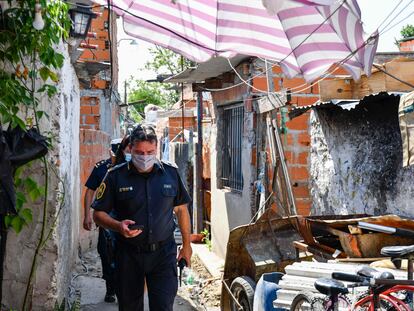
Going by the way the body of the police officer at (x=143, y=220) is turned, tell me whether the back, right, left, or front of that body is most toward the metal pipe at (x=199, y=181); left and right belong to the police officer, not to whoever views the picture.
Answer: back

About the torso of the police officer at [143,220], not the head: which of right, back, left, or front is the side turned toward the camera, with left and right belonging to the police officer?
front

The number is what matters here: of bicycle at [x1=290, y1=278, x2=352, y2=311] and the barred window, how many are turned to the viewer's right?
1

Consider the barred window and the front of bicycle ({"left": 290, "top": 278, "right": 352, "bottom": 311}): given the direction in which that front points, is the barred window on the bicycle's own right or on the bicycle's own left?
on the bicycle's own left

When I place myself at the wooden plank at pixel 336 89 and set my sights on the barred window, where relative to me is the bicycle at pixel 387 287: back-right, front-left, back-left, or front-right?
back-left

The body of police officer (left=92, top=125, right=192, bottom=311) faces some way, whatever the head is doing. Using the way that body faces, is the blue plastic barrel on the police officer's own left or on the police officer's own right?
on the police officer's own left

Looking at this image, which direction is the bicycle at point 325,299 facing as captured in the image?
to the viewer's right

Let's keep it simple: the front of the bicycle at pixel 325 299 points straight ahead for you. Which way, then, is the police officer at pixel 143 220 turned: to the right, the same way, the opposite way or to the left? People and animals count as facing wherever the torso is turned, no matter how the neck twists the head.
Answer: to the right

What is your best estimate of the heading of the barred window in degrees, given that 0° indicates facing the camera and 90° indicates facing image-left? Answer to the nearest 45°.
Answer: approximately 45°

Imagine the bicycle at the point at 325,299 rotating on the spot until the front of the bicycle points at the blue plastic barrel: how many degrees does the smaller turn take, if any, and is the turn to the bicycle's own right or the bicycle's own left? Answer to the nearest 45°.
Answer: approximately 135° to the bicycle's own left

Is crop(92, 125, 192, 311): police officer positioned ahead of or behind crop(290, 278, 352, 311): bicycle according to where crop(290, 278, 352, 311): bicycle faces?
behind

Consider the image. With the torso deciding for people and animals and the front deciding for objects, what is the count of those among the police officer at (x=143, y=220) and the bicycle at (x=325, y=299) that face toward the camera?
1
